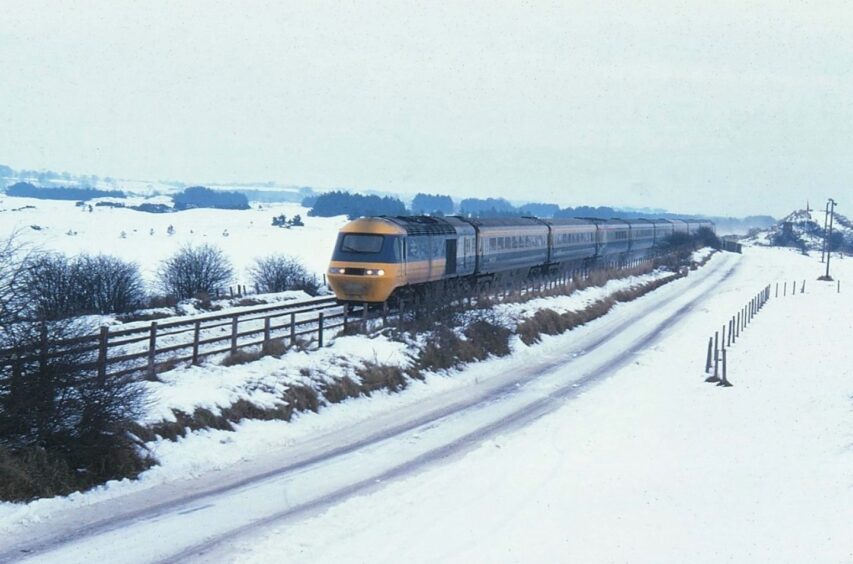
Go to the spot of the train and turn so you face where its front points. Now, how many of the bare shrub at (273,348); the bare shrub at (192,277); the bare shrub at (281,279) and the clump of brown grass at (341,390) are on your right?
2

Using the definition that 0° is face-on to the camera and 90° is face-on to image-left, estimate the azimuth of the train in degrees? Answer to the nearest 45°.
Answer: approximately 45°

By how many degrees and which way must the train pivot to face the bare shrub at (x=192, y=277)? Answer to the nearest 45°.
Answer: approximately 90° to its right

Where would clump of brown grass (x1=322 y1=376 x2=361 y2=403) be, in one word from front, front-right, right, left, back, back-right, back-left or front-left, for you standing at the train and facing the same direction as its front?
front-left

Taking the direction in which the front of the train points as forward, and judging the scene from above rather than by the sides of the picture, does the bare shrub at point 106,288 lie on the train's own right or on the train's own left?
on the train's own right

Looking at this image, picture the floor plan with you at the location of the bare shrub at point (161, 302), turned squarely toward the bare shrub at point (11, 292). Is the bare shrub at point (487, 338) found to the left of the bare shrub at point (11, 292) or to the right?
left

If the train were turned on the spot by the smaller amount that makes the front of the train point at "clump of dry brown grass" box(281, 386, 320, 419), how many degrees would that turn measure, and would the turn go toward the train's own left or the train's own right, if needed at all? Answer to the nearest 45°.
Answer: approximately 45° to the train's own left

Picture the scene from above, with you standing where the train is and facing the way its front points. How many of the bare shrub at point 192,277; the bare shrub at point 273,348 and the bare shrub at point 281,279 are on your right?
2

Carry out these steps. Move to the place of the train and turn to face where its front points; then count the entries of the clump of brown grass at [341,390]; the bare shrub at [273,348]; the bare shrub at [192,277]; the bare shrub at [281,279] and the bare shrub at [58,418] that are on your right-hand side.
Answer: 2
